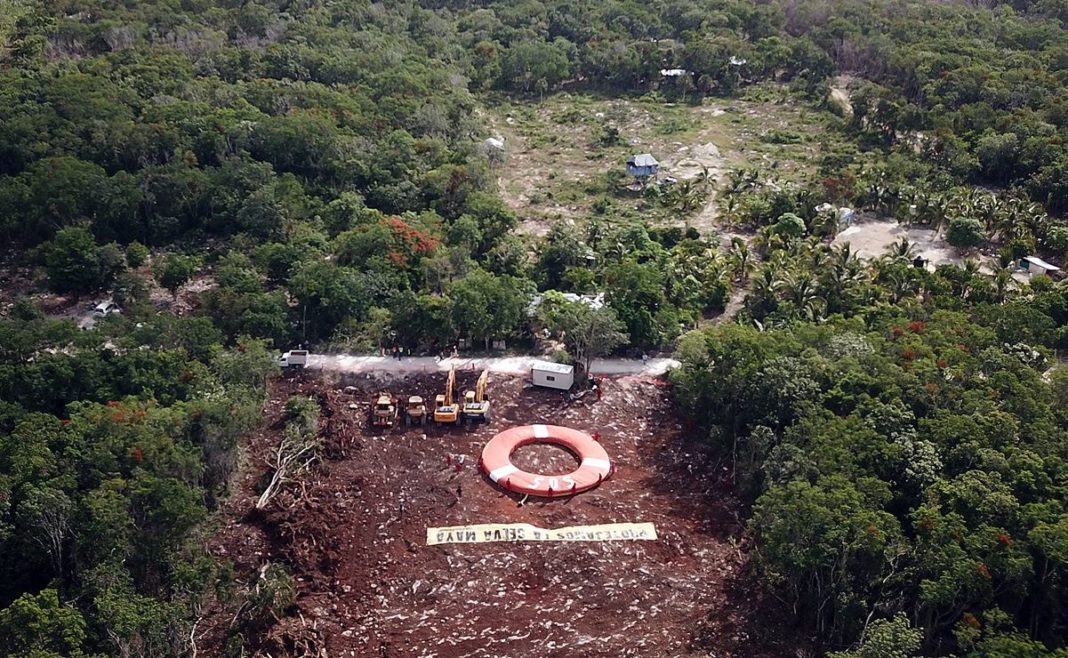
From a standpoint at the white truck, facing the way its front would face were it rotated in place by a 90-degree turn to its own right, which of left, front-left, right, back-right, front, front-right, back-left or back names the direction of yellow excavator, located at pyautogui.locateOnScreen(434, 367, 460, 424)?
back-right

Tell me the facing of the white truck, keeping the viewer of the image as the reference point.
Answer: facing to the left of the viewer

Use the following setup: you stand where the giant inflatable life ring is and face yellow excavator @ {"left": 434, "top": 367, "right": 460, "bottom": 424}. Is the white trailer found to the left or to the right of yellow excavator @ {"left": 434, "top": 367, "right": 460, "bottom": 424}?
right

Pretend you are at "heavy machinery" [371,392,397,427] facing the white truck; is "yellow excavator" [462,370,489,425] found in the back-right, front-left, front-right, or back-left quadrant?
back-right

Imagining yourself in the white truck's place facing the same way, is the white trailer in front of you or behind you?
behind

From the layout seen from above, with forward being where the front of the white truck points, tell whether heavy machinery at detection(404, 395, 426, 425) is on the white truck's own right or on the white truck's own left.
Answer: on the white truck's own left

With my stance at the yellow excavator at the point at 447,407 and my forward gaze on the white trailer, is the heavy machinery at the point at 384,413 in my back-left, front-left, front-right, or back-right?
back-left

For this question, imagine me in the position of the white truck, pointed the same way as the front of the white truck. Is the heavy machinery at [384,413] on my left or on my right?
on my left

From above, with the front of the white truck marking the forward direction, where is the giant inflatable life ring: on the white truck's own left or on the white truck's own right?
on the white truck's own left

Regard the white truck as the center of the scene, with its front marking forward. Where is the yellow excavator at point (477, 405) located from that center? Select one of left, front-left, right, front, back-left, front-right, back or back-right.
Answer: back-left

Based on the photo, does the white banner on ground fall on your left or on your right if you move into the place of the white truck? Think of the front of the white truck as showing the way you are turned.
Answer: on your left

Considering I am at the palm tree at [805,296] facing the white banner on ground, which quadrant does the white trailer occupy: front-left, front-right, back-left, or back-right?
front-right

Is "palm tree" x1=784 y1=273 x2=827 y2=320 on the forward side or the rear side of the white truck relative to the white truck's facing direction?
on the rear side
